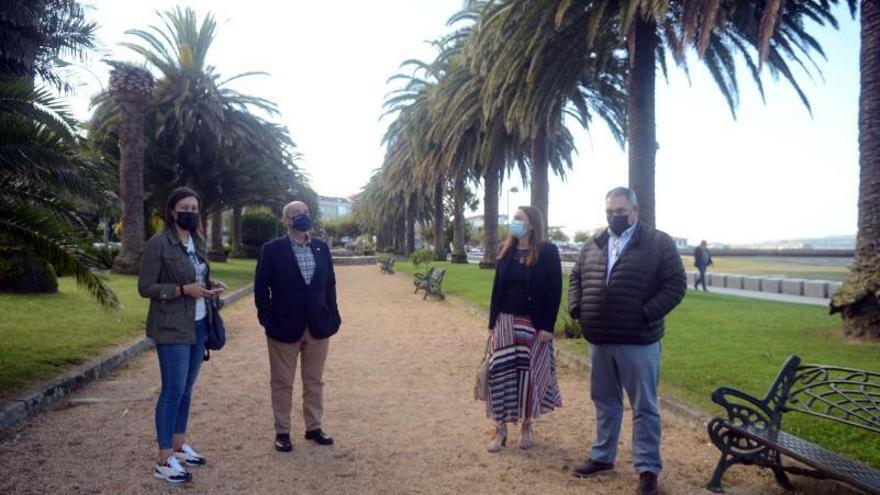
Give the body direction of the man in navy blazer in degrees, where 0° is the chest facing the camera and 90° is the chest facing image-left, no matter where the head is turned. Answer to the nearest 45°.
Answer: approximately 315°

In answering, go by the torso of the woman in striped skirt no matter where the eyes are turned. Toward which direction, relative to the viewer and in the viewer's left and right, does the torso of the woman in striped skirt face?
facing the viewer and to the left of the viewer

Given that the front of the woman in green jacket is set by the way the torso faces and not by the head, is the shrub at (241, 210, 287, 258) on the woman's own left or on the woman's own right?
on the woman's own left

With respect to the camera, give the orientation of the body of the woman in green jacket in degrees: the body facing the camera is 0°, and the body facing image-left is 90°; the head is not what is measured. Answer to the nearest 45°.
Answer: approximately 315°

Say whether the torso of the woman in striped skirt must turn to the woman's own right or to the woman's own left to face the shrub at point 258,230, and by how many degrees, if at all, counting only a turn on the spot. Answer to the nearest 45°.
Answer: approximately 90° to the woman's own right

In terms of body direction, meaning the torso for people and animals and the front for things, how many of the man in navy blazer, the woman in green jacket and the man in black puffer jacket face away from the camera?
0

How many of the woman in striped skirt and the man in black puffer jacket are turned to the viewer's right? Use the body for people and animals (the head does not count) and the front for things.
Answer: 0

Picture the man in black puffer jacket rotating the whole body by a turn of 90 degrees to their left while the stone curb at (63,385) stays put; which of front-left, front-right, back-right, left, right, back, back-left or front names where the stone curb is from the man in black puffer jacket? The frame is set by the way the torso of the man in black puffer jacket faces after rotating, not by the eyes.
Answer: back-right

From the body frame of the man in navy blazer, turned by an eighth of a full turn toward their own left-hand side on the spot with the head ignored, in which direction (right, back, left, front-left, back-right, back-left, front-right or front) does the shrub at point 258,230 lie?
left

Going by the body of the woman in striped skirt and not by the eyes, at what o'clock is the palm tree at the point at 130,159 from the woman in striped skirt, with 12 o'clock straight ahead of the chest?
The palm tree is roughly at 3 o'clock from the woman in striped skirt.

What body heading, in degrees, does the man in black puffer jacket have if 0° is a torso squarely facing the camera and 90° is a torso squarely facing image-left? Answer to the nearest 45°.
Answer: approximately 45°

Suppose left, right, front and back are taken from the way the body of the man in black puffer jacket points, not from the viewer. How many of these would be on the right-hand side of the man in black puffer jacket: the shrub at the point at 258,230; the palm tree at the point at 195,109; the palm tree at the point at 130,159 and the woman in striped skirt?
4
